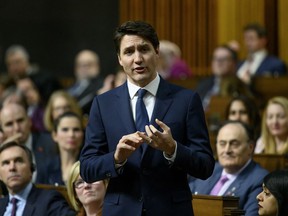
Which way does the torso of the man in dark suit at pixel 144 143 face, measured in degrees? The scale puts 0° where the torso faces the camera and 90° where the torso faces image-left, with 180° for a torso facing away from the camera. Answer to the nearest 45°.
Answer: approximately 0°

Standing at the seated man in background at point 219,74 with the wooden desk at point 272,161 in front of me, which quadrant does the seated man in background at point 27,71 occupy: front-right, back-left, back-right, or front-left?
back-right

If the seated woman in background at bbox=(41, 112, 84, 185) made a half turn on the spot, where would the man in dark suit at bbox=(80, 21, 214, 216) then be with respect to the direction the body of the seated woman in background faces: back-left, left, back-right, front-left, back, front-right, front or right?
back

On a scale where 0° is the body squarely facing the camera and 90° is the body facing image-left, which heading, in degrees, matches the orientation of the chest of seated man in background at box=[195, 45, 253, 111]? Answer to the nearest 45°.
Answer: approximately 45°

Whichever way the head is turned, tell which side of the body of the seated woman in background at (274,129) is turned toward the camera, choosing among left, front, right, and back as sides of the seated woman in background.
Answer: front

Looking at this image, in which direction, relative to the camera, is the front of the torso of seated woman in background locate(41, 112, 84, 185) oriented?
toward the camera

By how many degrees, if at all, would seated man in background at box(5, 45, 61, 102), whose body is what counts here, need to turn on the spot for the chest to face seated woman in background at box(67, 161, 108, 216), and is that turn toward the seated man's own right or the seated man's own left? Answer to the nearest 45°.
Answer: approximately 45° to the seated man's own left

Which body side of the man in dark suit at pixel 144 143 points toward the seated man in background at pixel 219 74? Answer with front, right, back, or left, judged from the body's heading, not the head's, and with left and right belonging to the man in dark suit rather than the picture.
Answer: back

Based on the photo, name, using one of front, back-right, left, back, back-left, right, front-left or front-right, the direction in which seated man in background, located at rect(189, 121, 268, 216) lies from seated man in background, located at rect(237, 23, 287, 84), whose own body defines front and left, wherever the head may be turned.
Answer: front-left

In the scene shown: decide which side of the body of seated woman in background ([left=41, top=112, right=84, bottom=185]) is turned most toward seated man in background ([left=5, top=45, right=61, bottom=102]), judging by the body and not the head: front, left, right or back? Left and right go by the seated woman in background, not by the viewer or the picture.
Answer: back

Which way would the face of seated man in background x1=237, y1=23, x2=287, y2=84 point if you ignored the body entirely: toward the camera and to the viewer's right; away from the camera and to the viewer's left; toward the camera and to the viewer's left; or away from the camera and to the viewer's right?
toward the camera and to the viewer's left
